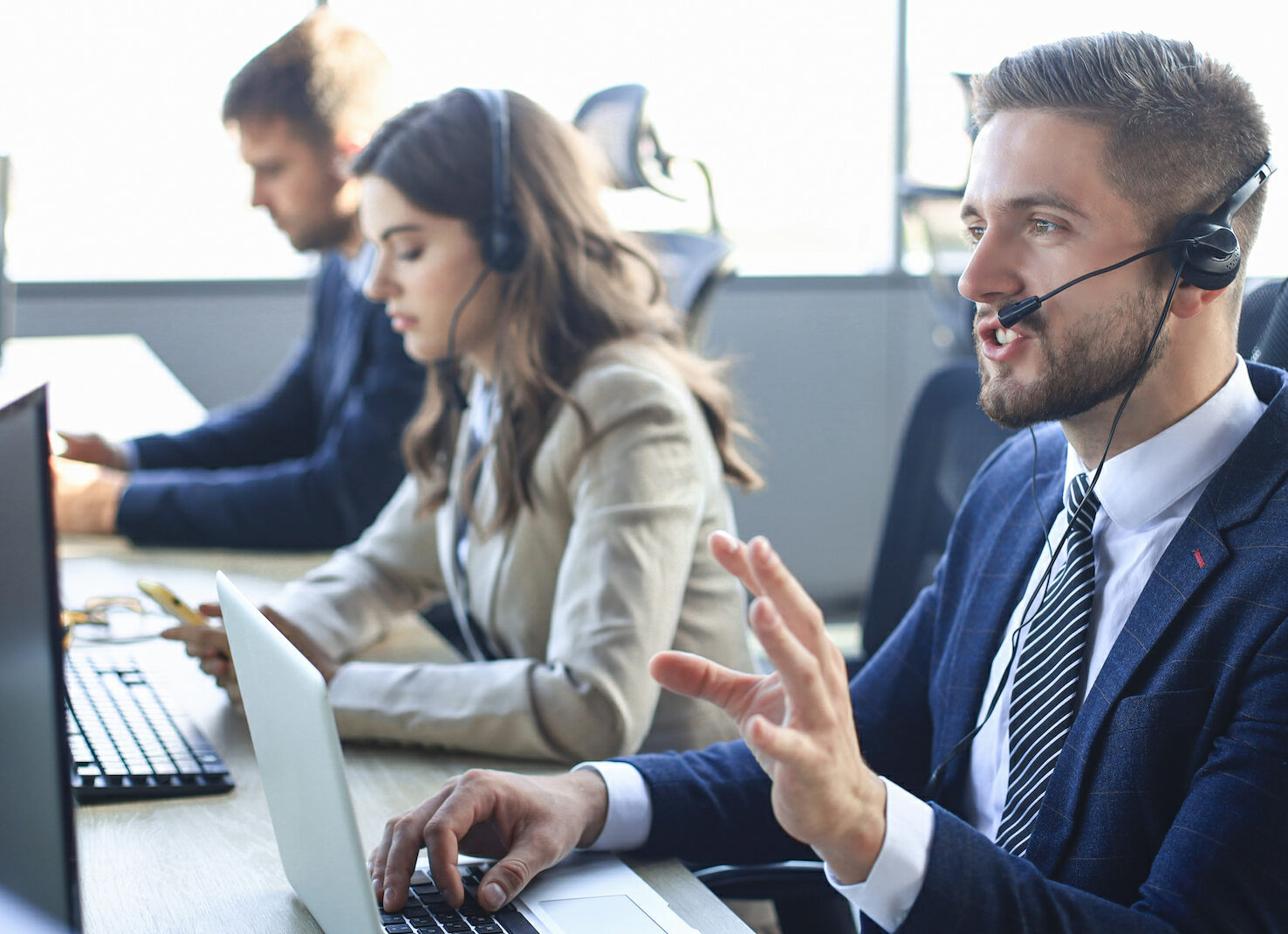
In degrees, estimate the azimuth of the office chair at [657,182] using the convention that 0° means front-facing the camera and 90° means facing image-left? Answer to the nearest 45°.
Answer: approximately 90°

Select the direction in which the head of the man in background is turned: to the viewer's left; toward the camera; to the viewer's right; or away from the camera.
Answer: to the viewer's left

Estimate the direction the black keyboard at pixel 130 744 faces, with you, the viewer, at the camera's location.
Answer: facing to the right of the viewer

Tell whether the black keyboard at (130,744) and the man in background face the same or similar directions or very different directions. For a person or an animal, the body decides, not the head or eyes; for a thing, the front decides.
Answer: very different directions

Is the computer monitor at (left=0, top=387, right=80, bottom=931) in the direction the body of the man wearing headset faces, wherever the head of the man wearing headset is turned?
yes

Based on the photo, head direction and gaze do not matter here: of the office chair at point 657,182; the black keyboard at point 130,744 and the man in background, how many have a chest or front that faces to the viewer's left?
2

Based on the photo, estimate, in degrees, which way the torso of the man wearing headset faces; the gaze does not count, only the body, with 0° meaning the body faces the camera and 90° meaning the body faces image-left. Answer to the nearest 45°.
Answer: approximately 45°

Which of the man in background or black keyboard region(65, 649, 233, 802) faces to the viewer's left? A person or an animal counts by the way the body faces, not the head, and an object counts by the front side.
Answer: the man in background

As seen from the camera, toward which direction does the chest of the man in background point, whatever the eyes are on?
to the viewer's left

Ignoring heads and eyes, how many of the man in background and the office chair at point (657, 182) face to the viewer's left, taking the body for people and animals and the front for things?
2

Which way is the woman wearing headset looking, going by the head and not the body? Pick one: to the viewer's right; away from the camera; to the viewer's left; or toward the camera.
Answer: to the viewer's left

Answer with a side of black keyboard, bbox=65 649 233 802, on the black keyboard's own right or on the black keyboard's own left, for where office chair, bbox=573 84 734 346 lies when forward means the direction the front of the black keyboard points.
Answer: on the black keyboard's own left
